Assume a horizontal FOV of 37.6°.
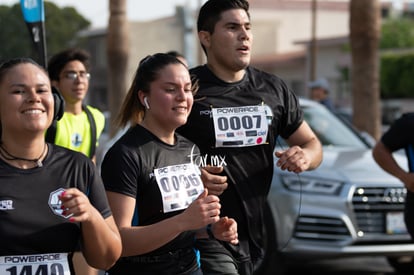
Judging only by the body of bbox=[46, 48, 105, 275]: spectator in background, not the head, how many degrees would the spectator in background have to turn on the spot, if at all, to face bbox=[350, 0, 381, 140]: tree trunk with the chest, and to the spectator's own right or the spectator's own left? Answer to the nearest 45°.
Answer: approximately 90° to the spectator's own left

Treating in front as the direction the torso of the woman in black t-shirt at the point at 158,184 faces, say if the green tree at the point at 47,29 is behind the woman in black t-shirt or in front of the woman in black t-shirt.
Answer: behind

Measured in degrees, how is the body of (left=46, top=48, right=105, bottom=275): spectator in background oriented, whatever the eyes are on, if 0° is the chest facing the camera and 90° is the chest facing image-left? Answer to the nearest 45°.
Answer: approximately 315°

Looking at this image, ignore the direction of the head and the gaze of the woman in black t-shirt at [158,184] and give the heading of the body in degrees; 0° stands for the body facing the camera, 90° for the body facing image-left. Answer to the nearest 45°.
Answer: approximately 315°

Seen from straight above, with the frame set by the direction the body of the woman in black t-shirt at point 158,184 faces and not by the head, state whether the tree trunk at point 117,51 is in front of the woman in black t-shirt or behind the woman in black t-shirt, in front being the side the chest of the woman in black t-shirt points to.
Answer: behind

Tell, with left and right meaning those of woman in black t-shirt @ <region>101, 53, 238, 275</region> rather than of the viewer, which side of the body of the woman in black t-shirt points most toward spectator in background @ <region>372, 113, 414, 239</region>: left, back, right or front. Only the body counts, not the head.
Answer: left

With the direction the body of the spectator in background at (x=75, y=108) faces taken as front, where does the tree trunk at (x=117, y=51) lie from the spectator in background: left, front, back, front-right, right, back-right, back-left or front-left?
back-left
